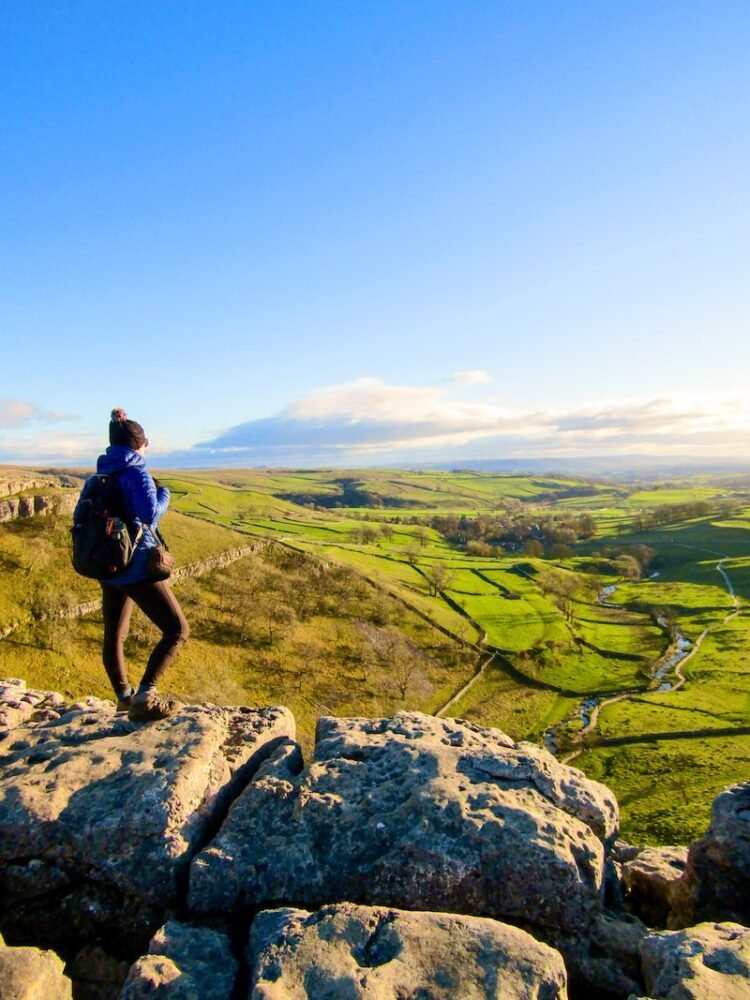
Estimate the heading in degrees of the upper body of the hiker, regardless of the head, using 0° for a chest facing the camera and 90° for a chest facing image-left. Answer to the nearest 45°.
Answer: approximately 225°

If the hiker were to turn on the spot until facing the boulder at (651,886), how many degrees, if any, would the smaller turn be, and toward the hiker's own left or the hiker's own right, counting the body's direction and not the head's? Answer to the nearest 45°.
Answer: approximately 90° to the hiker's own right

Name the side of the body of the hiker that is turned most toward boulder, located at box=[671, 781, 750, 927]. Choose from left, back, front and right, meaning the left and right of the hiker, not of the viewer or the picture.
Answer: right

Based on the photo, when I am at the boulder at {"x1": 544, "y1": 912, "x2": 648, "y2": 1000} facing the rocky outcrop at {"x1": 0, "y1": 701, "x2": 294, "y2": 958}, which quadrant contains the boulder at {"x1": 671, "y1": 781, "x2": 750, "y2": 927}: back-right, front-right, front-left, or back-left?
back-right

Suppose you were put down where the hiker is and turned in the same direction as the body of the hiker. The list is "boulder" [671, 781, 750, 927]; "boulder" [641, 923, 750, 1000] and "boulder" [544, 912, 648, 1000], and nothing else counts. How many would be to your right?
3

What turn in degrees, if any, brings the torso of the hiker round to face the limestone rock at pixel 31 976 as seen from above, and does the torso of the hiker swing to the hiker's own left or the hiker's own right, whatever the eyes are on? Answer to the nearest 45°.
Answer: approximately 135° to the hiker's own right

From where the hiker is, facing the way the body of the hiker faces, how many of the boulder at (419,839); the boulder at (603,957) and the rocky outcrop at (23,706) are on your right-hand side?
2

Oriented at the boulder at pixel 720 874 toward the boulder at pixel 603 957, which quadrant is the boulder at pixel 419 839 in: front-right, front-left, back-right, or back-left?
front-right

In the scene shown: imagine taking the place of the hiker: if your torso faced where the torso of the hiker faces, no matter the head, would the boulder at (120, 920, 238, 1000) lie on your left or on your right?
on your right

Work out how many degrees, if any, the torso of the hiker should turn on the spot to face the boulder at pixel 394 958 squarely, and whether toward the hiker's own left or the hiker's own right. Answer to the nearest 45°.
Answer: approximately 135° to the hiker's own right

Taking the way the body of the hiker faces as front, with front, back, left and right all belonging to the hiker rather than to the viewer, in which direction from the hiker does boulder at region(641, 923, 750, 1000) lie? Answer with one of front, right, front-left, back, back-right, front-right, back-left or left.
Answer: right
